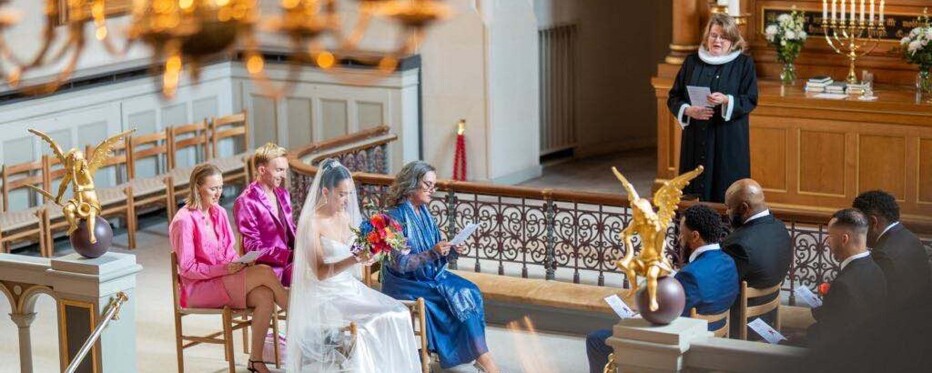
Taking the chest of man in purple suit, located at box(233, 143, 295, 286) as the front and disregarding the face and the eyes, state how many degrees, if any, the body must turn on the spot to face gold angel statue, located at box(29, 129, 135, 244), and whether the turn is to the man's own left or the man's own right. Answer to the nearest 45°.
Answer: approximately 90° to the man's own right

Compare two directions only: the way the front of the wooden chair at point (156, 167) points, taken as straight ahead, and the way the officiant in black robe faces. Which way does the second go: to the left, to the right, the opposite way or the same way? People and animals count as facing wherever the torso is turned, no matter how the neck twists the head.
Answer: to the right

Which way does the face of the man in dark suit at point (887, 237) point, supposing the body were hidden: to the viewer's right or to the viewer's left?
to the viewer's left

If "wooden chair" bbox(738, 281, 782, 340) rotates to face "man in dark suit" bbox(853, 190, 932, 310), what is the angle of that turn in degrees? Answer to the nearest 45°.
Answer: approximately 135° to its right

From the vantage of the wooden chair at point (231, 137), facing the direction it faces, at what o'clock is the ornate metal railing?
The ornate metal railing is roughly at 1 o'clock from the wooden chair.

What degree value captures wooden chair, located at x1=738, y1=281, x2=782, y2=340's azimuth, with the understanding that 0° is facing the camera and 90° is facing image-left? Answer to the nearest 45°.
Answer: approximately 135°

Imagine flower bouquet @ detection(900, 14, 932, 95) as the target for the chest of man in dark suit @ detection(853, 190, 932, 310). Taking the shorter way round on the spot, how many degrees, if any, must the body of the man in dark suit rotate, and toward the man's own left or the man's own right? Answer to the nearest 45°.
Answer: approximately 45° to the man's own right

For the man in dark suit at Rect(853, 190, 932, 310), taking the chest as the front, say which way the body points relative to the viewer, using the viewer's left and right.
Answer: facing away from the viewer and to the left of the viewer

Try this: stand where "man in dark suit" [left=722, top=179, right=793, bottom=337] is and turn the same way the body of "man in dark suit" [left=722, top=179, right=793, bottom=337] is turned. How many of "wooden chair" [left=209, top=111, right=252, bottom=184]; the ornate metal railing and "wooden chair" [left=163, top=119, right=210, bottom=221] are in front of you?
3

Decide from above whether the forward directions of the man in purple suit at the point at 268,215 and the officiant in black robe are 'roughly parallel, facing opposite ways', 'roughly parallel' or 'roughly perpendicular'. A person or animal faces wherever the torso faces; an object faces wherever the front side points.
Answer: roughly perpendicular
